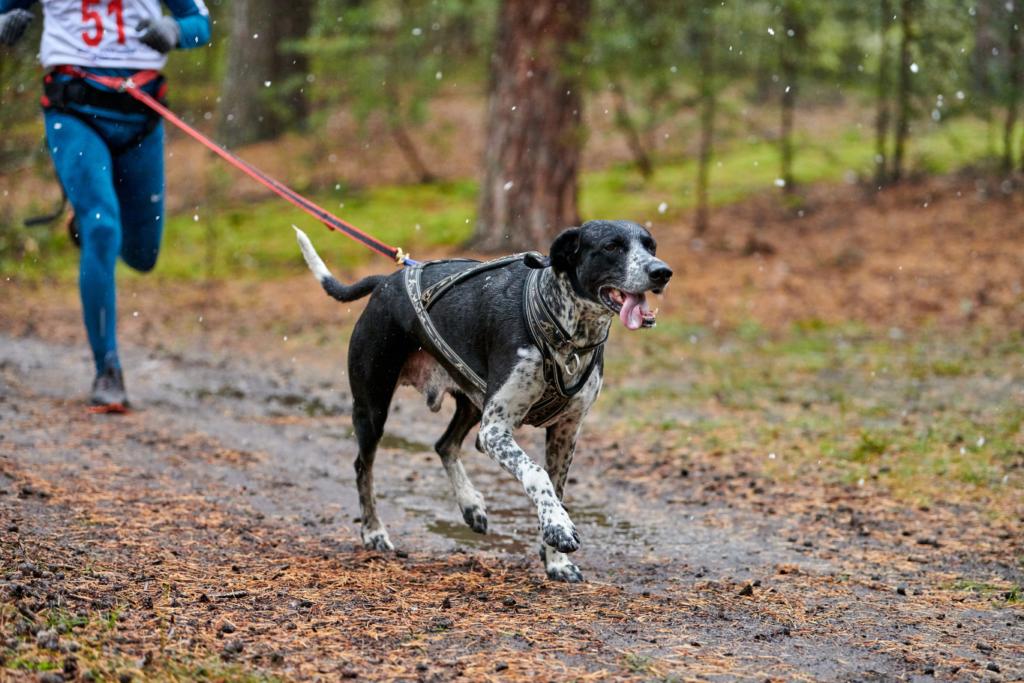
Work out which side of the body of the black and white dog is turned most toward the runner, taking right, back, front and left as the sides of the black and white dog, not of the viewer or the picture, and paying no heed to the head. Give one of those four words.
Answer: back

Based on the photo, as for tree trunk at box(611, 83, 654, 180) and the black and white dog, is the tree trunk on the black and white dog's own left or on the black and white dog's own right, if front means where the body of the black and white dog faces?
on the black and white dog's own left

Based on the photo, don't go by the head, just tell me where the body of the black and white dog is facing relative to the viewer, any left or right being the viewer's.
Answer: facing the viewer and to the right of the viewer

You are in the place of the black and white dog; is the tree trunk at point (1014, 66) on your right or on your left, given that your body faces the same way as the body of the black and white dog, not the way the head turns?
on your left

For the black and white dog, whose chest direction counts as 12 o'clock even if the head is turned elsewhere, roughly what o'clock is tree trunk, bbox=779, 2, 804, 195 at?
The tree trunk is roughly at 8 o'clock from the black and white dog.

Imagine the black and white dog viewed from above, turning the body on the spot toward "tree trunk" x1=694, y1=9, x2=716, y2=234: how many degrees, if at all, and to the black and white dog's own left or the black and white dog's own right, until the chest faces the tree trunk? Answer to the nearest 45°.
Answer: approximately 135° to the black and white dog's own left

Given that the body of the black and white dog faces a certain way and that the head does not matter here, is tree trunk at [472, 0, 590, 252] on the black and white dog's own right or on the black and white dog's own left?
on the black and white dog's own left

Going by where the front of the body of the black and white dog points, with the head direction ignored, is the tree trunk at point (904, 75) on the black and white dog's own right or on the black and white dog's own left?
on the black and white dog's own left
